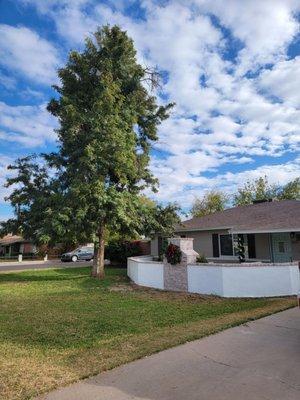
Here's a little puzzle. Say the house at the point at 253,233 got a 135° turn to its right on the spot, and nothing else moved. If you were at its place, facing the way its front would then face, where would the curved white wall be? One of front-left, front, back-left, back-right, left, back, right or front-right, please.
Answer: left

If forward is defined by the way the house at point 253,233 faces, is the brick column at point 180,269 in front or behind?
in front

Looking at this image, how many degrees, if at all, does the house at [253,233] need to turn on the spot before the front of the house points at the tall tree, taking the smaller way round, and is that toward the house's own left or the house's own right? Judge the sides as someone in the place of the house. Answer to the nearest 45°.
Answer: approximately 90° to the house's own right

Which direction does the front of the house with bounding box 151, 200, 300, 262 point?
toward the camera

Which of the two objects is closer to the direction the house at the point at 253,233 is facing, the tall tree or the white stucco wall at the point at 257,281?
the white stucco wall

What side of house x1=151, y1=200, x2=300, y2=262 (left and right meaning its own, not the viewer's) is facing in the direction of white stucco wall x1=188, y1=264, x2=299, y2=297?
front

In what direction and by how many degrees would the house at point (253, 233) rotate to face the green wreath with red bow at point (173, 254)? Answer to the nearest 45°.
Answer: approximately 45° to its right
